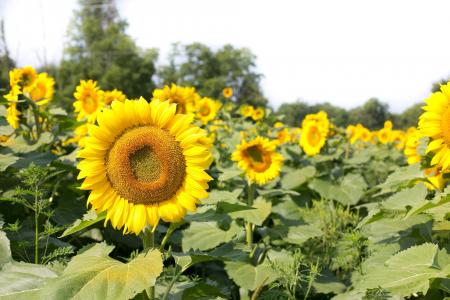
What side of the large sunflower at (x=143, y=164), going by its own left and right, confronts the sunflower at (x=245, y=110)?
back

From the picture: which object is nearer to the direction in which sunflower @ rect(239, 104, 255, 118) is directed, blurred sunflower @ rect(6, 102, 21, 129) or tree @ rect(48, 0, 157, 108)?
the blurred sunflower

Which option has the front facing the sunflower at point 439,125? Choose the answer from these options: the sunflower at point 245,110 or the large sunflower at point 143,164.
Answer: the sunflower at point 245,110

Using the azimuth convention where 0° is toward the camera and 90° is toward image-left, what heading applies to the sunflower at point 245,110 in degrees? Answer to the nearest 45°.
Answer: approximately 0°

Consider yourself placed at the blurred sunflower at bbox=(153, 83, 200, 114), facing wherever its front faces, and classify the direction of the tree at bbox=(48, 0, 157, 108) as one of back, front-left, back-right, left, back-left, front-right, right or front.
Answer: back

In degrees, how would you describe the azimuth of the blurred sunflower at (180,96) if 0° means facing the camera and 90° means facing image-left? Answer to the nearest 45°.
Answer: approximately 0°
